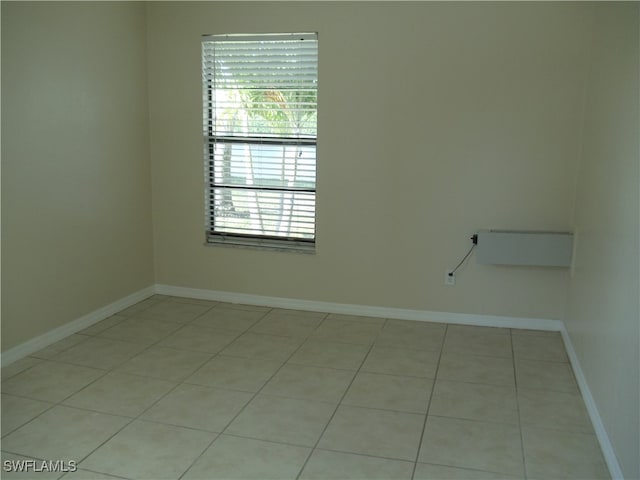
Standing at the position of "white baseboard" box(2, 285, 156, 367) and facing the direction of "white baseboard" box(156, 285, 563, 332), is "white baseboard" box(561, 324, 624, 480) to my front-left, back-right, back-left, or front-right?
front-right

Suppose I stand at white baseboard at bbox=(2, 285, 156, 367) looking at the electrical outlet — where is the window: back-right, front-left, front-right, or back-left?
front-left

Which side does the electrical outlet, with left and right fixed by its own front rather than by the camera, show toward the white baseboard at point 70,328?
right

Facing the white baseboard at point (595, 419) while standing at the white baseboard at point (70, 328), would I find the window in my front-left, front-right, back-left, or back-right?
front-left

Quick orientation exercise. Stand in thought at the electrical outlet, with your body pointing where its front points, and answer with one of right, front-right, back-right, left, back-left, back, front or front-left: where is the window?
right

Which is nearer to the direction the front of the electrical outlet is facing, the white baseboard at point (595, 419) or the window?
the white baseboard

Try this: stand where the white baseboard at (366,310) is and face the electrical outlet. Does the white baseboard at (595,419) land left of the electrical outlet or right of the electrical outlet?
right

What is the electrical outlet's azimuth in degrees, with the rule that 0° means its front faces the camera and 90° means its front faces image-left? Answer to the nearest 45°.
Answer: approximately 0°

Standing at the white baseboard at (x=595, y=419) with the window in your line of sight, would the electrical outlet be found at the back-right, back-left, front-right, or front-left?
front-right

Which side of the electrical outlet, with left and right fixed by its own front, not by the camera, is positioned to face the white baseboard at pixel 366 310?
right

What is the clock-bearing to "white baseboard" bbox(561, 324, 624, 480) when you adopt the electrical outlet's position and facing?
The white baseboard is roughly at 11 o'clock from the electrical outlet.
